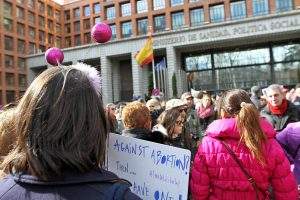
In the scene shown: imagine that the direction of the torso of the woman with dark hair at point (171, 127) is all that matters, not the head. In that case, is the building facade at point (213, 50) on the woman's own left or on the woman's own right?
on the woman's own left

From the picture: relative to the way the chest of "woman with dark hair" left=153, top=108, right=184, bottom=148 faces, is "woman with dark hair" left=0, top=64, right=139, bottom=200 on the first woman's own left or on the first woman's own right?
on the first woman's own right

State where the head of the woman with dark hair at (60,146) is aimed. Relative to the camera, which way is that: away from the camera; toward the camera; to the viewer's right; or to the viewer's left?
away from the camera

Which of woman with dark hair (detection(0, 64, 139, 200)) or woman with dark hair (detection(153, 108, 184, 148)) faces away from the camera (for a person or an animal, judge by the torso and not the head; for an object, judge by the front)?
woman with dark hair (detection(0, 64, 139, 200))

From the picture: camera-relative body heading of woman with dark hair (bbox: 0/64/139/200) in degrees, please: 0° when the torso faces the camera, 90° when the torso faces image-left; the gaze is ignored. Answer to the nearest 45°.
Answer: approximately 180°
